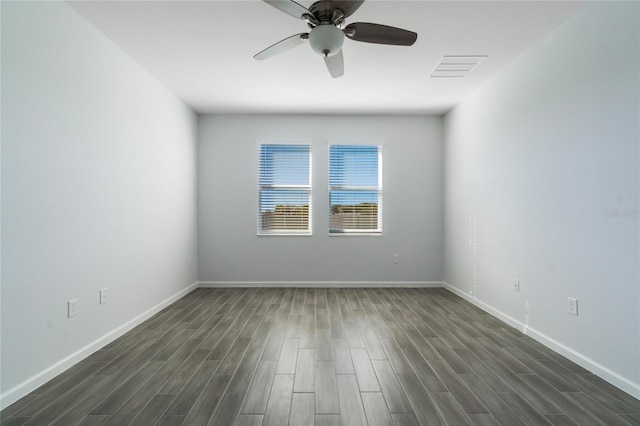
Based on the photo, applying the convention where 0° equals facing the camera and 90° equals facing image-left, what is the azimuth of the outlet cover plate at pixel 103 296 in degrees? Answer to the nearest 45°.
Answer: approximately 315°

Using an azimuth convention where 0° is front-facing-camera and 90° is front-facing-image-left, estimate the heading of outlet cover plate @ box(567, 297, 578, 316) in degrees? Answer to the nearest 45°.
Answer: approximately 45°

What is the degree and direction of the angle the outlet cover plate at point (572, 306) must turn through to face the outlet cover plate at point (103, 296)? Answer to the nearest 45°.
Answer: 0° — it already faces it

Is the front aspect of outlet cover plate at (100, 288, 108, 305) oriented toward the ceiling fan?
yes

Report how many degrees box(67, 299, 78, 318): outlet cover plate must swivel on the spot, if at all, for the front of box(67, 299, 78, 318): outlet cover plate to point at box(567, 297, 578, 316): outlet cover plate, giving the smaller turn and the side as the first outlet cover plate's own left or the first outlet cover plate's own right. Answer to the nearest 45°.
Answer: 0° — it already faces it

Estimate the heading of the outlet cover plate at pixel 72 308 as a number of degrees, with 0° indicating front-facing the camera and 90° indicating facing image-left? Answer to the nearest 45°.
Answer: approximately 315°

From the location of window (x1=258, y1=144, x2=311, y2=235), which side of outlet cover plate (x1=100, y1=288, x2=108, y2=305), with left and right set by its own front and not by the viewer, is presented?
left
